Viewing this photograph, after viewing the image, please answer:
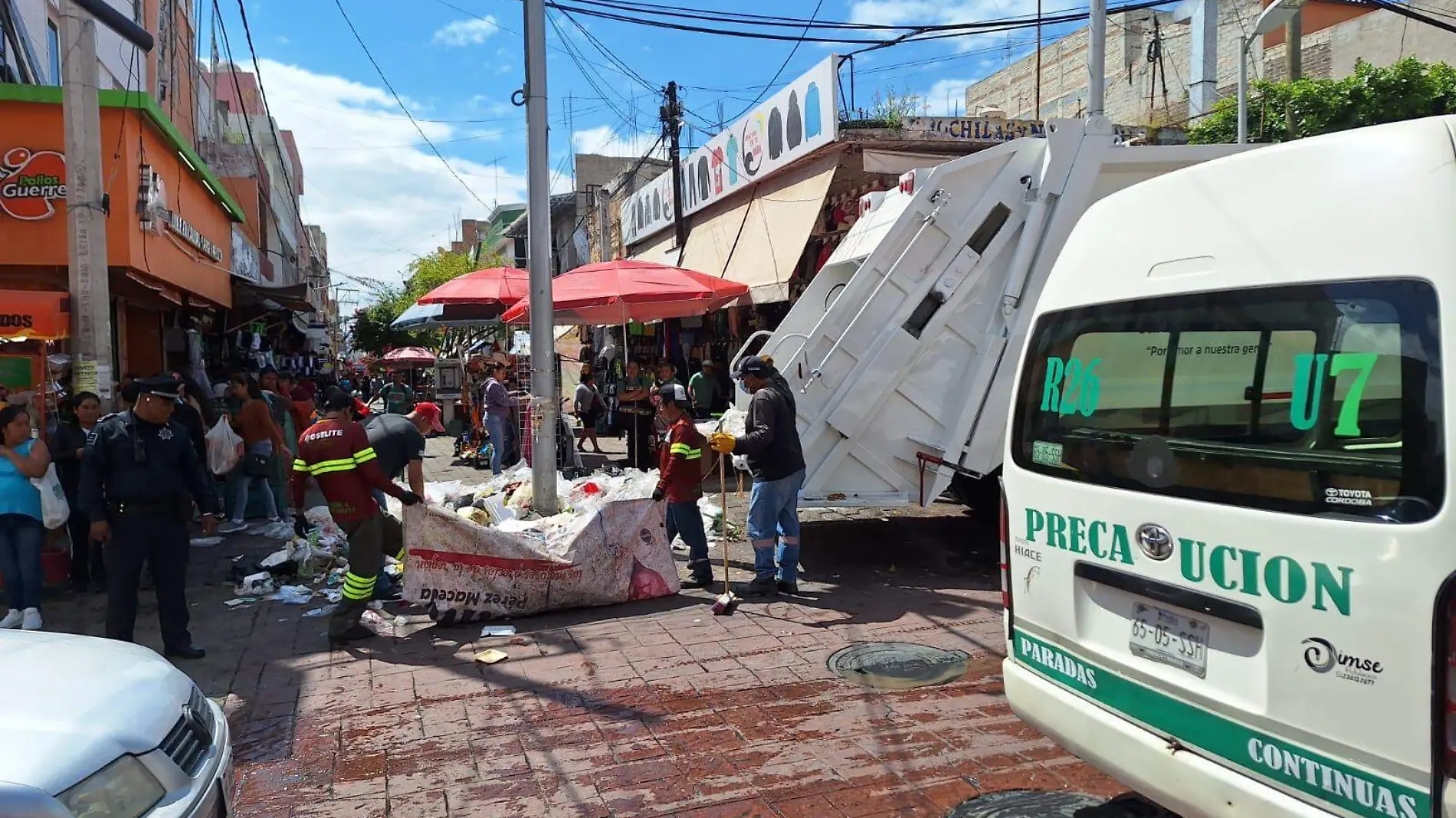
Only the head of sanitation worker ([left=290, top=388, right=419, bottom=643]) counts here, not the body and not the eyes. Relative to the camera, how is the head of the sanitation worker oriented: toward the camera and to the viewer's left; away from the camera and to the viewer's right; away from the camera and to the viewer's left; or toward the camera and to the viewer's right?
away from the camera and to the viewer's right

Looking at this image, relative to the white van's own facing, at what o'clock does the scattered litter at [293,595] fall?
The scattered litter is roughly at 8 o'clock from the white van.

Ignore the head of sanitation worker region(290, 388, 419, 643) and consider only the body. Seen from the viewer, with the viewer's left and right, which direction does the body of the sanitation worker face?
facing away from the viewer and to the right of the viewer

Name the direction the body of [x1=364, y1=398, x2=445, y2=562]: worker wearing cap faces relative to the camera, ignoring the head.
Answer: to the viewer's right

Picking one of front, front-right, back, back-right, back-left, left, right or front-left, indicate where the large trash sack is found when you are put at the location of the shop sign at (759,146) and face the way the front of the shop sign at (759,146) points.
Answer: front-left

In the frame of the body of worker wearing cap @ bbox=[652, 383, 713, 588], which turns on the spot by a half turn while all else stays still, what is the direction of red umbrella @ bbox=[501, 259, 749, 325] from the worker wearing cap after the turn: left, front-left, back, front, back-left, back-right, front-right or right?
left

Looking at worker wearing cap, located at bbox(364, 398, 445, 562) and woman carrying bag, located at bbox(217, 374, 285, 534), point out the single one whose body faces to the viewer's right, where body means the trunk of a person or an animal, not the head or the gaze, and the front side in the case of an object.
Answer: the worker wearing cap

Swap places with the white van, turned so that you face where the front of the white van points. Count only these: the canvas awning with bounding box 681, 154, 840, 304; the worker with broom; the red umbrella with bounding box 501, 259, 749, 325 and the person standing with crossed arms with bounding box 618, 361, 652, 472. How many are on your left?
4

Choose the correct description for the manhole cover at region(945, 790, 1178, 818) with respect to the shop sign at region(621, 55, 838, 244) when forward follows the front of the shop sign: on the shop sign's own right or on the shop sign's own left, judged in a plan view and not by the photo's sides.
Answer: on the shop sign's own left

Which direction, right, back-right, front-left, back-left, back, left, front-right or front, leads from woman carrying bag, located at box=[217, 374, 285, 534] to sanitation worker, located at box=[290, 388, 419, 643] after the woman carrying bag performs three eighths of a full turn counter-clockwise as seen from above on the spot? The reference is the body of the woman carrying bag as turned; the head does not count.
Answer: front-right

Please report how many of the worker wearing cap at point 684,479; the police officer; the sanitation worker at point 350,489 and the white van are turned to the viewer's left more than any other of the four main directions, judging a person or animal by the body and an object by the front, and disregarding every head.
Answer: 1

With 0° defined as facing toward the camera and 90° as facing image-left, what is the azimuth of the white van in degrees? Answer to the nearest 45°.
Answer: approximately 225°

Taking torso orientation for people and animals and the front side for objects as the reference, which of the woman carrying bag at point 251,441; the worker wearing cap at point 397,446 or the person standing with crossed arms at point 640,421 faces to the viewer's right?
the worker wearing cap
